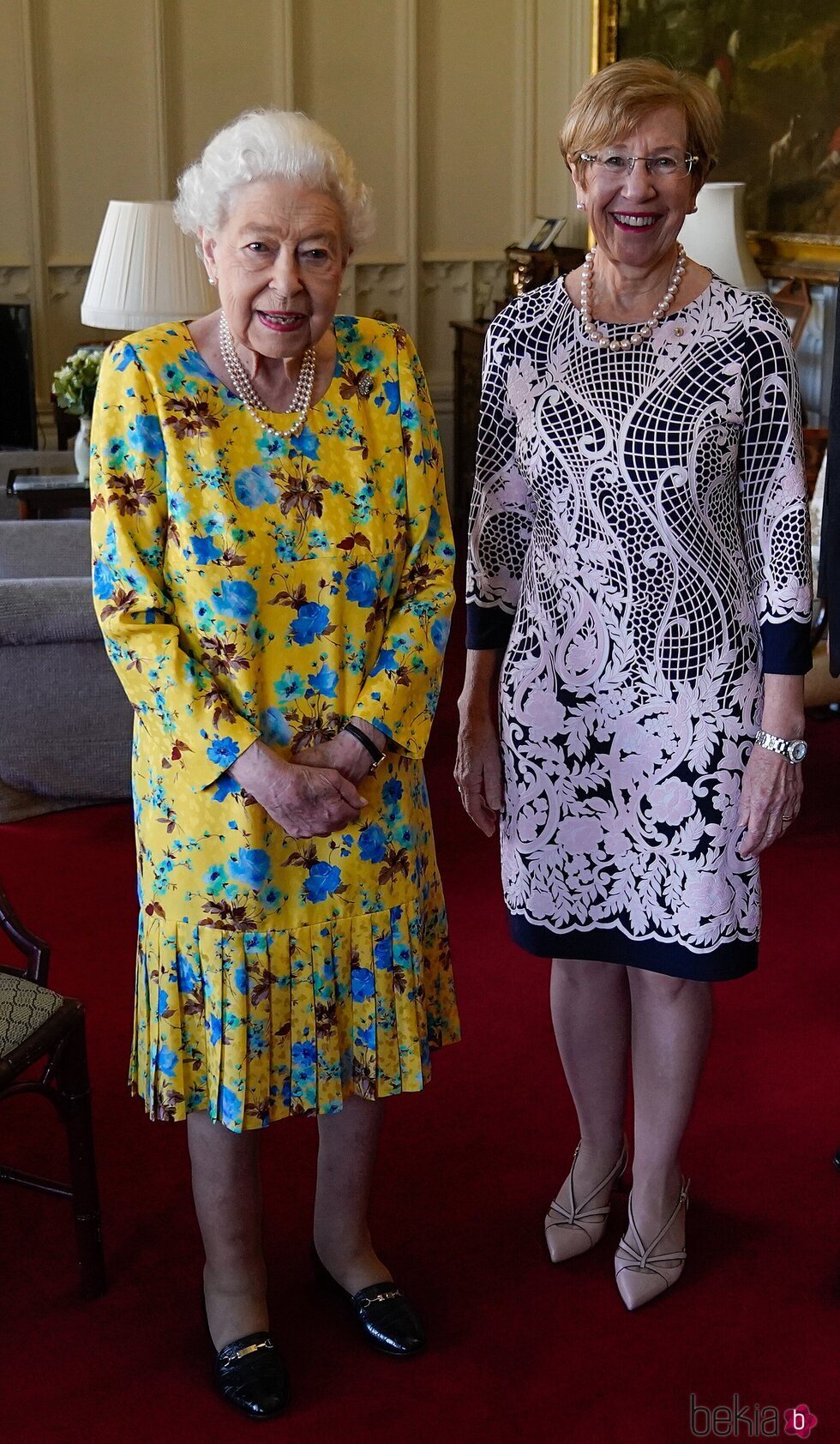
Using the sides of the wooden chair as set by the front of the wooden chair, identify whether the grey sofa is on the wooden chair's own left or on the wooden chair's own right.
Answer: on the wooden chair's own left

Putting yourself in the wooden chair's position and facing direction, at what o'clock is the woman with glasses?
The woman with glasses is roughly at 11 o'clock from the wooden chair.

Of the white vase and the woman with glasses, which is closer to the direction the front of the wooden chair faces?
the woman with glasses

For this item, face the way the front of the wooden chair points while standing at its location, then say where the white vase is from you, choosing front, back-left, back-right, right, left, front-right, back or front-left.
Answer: back-left

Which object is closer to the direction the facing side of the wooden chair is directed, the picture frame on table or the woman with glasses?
the woman with glasses

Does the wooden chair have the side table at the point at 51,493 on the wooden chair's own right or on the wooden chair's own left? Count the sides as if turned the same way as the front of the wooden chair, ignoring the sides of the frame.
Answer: on the wooden chair's own left

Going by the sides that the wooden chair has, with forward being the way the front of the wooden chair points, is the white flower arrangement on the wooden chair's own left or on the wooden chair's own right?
on the wooden chair's own left

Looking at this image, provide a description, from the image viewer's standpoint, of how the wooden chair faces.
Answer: facing the viewer and to the right of the viewer

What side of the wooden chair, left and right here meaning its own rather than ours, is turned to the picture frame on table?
left
